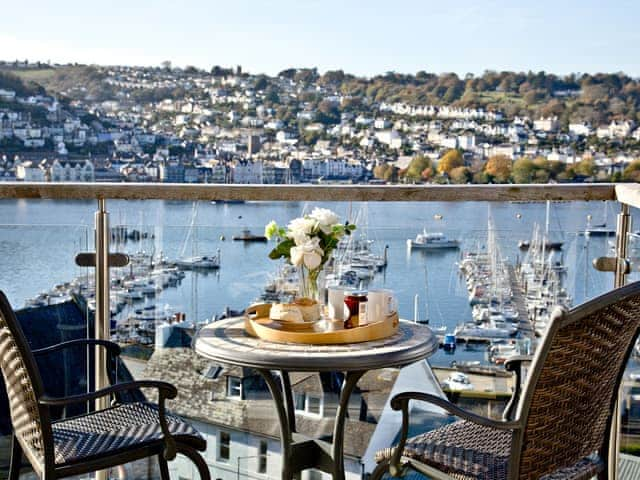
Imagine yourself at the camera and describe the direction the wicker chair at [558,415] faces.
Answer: facing away from the viewer and to the left of the viewer

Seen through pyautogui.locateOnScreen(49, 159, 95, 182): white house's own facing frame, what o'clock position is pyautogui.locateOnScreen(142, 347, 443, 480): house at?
The house is roughly at 12 o'clock from the white house.
